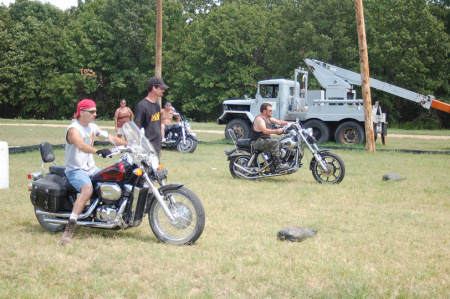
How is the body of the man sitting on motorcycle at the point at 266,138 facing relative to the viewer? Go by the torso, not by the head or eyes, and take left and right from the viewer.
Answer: facing to the right of the viewer

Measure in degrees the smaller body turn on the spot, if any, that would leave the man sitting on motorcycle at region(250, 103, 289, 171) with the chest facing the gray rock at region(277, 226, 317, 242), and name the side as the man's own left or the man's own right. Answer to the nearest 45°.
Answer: approximately 90° to the man's own right

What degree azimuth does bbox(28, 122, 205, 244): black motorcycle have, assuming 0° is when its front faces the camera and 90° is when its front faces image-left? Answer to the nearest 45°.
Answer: approximately 315°

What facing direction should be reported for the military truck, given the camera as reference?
facing to the left of the viewer

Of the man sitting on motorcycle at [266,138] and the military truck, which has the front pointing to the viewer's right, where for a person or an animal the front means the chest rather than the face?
the man sitting on motorcycle

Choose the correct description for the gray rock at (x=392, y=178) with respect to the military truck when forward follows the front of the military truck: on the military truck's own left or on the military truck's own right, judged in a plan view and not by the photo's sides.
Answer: on the military truck's own left

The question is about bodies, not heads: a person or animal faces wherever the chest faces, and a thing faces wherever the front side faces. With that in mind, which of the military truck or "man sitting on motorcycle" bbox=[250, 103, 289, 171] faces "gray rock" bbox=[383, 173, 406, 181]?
the man sitting on motorcycle

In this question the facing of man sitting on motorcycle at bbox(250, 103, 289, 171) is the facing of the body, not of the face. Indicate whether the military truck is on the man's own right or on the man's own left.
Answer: on the man's own left

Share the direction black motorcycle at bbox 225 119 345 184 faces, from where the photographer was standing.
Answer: facing to the right of the viewer
